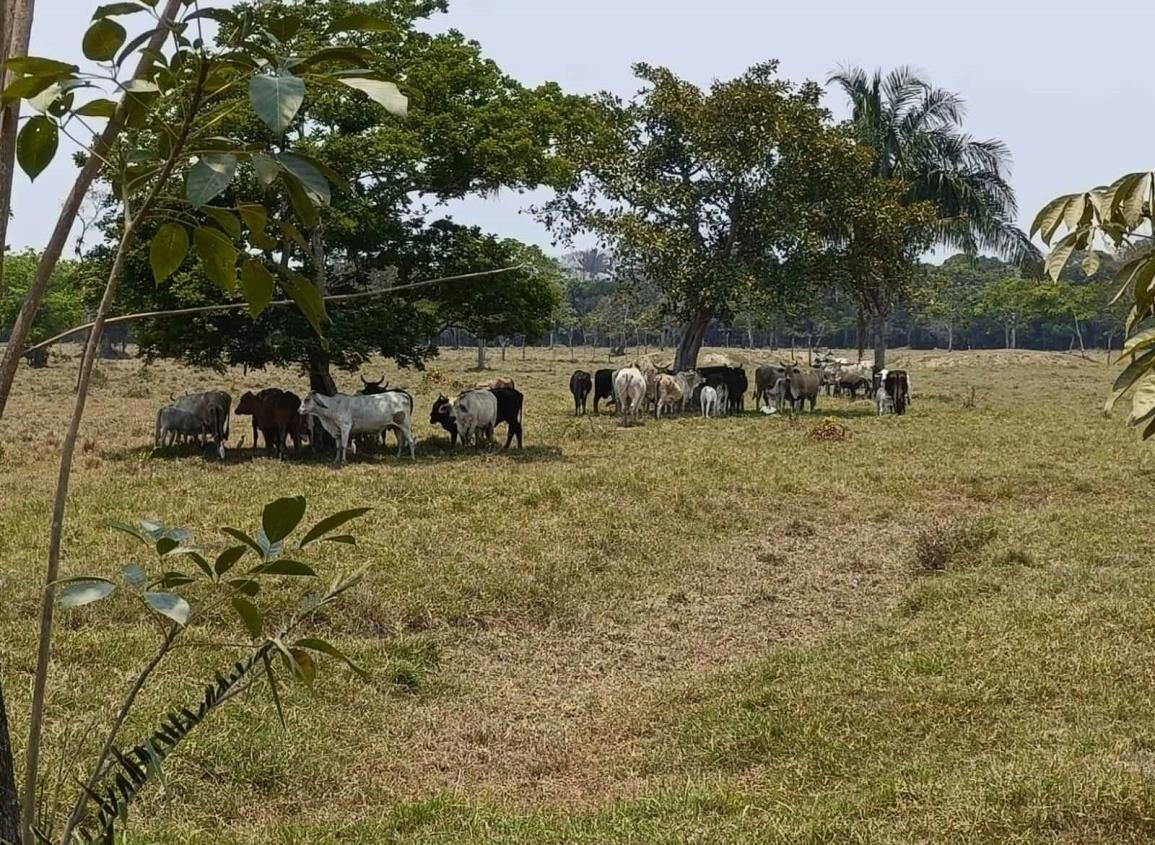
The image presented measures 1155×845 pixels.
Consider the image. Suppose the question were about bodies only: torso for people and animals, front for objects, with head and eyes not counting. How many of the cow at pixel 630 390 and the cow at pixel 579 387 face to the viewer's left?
0

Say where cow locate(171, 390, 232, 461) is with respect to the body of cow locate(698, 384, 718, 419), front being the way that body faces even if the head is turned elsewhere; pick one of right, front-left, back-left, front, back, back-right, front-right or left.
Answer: back-left

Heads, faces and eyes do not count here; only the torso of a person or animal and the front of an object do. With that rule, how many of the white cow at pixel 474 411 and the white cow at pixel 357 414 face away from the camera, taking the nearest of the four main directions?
0

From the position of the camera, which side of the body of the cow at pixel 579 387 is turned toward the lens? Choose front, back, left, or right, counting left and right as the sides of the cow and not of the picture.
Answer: back

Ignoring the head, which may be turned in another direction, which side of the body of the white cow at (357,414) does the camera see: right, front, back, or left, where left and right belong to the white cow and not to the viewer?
left

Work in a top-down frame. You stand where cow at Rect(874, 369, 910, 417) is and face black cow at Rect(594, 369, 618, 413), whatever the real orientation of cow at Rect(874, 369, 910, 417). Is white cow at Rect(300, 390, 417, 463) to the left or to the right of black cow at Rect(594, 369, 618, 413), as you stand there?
left

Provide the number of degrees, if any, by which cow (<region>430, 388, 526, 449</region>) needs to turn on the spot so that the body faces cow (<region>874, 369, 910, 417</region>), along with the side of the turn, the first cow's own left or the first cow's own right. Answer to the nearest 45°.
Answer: approximately 135° to the first cow's own right

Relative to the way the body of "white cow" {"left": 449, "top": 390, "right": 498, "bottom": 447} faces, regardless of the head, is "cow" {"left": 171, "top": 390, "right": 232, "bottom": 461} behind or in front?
in front

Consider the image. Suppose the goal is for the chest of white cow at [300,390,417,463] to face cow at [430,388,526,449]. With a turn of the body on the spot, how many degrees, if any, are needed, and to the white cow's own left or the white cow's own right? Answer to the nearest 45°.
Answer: approximately 135° to the white cow's own right

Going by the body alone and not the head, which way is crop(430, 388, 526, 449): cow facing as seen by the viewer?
to the viewer's left

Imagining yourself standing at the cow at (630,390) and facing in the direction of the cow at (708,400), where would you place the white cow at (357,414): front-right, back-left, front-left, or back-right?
back-right
